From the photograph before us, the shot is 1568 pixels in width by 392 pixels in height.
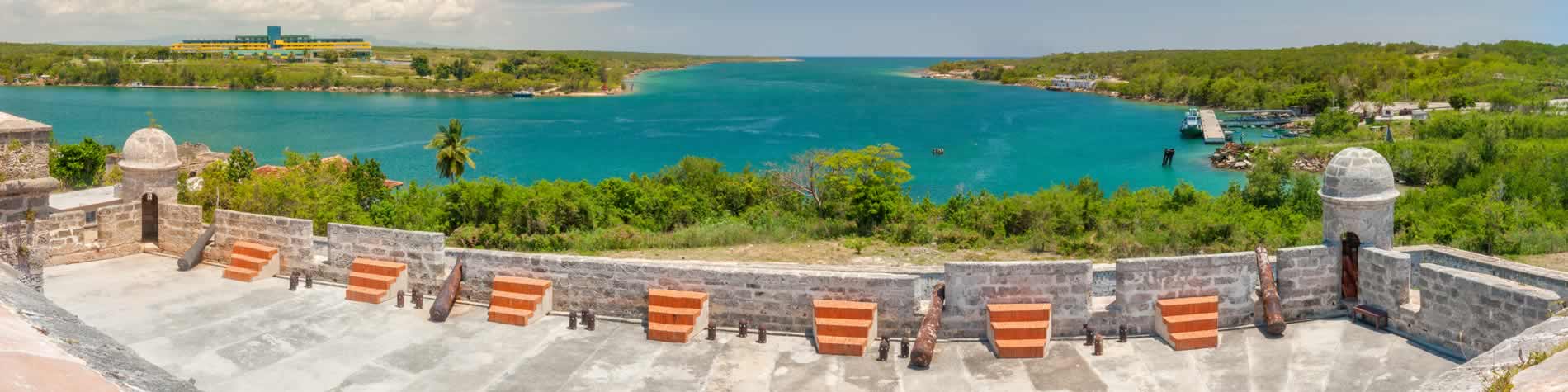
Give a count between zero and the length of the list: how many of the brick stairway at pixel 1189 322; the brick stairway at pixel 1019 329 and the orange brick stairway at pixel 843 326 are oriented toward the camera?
3

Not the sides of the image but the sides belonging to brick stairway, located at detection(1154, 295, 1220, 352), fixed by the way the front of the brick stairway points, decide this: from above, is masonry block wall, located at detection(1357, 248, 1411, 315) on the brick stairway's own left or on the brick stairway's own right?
on the brick stairway's own left

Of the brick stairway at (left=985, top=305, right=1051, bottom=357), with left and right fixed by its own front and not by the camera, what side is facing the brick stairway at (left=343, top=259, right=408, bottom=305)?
right

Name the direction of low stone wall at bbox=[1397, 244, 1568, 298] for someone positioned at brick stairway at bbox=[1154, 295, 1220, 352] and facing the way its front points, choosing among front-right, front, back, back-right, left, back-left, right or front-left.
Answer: back-left

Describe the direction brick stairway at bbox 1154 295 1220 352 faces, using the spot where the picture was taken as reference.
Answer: facing the viewer

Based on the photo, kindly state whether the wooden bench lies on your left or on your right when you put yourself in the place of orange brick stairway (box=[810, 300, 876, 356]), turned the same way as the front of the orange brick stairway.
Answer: on your left

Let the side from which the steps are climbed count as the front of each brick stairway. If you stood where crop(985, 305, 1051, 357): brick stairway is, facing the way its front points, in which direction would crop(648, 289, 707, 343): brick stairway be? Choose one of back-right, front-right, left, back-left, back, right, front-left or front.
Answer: right

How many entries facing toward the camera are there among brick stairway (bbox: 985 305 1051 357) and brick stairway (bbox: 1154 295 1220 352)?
2

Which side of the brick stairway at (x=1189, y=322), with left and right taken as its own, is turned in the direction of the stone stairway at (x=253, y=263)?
right

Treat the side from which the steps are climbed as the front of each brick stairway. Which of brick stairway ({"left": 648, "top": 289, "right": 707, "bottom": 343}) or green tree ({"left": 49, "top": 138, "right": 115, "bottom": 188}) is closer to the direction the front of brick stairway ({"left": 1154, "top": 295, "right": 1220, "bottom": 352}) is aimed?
the brick stairway ({"left": 648, "top": 289, "right": 707, "bottom": 343})

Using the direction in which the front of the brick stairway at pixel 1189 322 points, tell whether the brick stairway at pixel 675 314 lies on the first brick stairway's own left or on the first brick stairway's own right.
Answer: on the first brick stairway's own right

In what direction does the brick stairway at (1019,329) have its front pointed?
toward the camera
